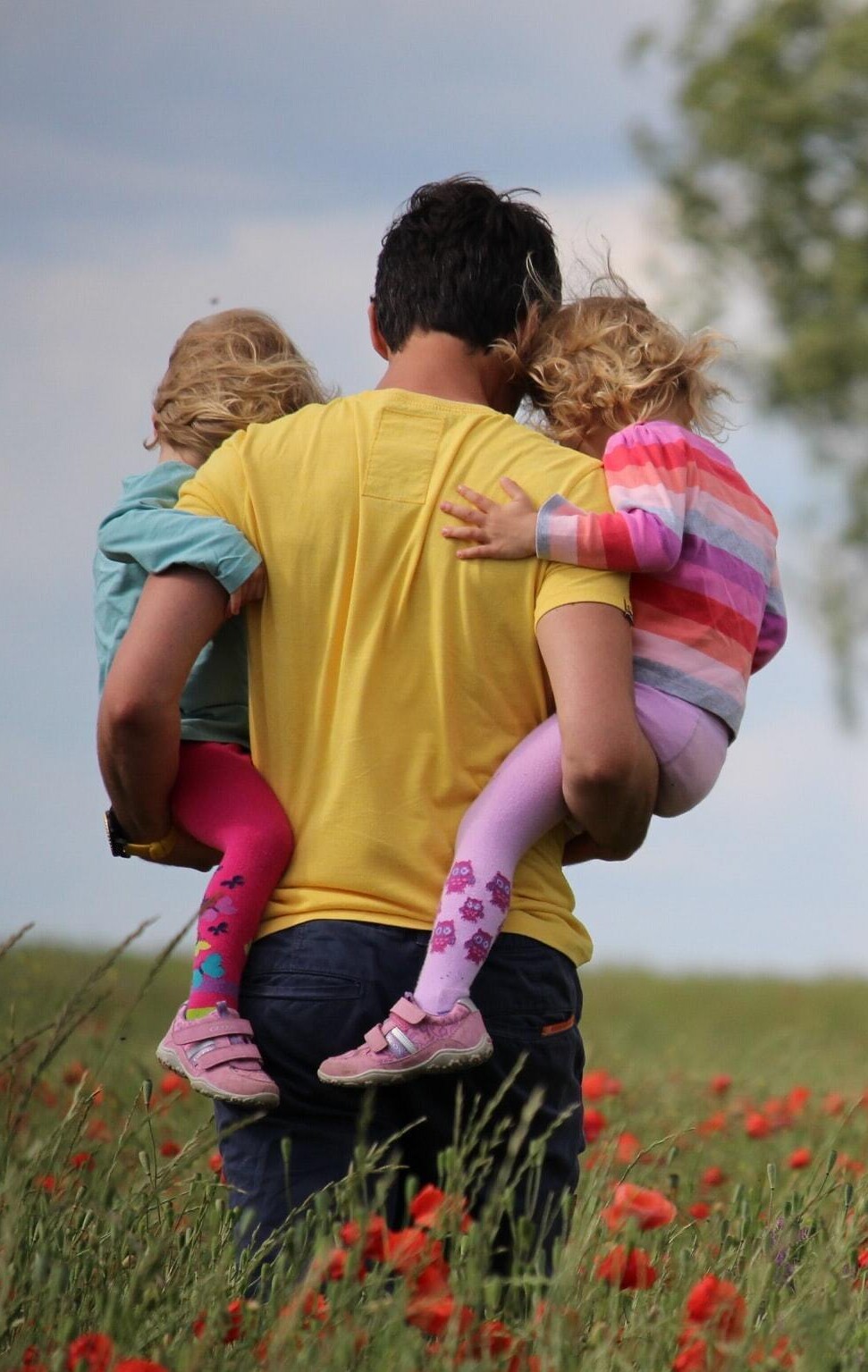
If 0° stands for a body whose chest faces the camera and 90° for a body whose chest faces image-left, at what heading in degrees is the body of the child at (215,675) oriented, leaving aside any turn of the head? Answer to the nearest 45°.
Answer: approximately 270°

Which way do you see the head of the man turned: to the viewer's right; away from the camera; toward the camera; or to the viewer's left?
away from the camera

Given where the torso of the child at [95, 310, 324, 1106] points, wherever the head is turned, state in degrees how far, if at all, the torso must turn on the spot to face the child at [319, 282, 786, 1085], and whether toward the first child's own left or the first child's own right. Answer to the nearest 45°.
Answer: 0° — they already face them

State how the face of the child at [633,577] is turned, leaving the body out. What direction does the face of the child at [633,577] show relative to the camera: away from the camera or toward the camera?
away from the camera

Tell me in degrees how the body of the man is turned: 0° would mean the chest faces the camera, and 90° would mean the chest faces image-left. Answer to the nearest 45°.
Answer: approximately 180°
